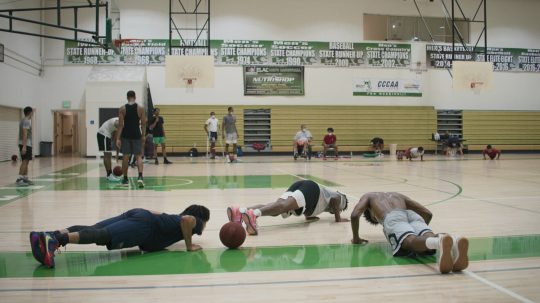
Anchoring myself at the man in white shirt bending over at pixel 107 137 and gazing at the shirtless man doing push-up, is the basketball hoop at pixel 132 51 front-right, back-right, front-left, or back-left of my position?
back-left

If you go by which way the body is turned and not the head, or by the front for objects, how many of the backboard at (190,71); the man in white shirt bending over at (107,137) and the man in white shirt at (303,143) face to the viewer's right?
1

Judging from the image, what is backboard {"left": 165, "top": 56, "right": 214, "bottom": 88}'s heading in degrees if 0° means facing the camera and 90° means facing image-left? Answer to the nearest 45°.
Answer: approximately 0°

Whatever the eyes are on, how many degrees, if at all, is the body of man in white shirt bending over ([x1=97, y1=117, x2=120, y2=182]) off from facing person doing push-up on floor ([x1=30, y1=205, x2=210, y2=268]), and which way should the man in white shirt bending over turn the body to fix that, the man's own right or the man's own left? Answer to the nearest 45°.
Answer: approximately 90° to the man's own right

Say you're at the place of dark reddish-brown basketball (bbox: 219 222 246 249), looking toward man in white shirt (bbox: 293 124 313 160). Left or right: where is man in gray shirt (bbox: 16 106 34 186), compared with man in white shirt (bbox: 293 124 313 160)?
left

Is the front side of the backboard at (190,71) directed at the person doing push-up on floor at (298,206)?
yes

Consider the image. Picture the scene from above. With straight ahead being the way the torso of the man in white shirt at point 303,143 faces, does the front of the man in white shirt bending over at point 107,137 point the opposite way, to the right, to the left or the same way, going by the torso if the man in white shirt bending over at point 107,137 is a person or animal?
to the left

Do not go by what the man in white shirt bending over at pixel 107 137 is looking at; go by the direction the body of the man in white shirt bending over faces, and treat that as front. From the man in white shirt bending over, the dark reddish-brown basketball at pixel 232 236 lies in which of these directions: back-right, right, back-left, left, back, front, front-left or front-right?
right

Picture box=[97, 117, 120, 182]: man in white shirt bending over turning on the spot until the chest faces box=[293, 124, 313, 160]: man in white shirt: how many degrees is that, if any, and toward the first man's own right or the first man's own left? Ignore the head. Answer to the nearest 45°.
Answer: approximately 45° to the first man's own left
